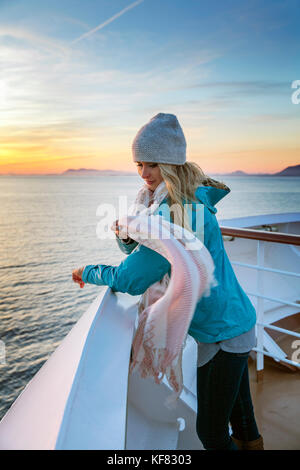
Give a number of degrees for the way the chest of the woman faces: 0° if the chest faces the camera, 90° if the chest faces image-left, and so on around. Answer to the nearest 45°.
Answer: approximately 90°
